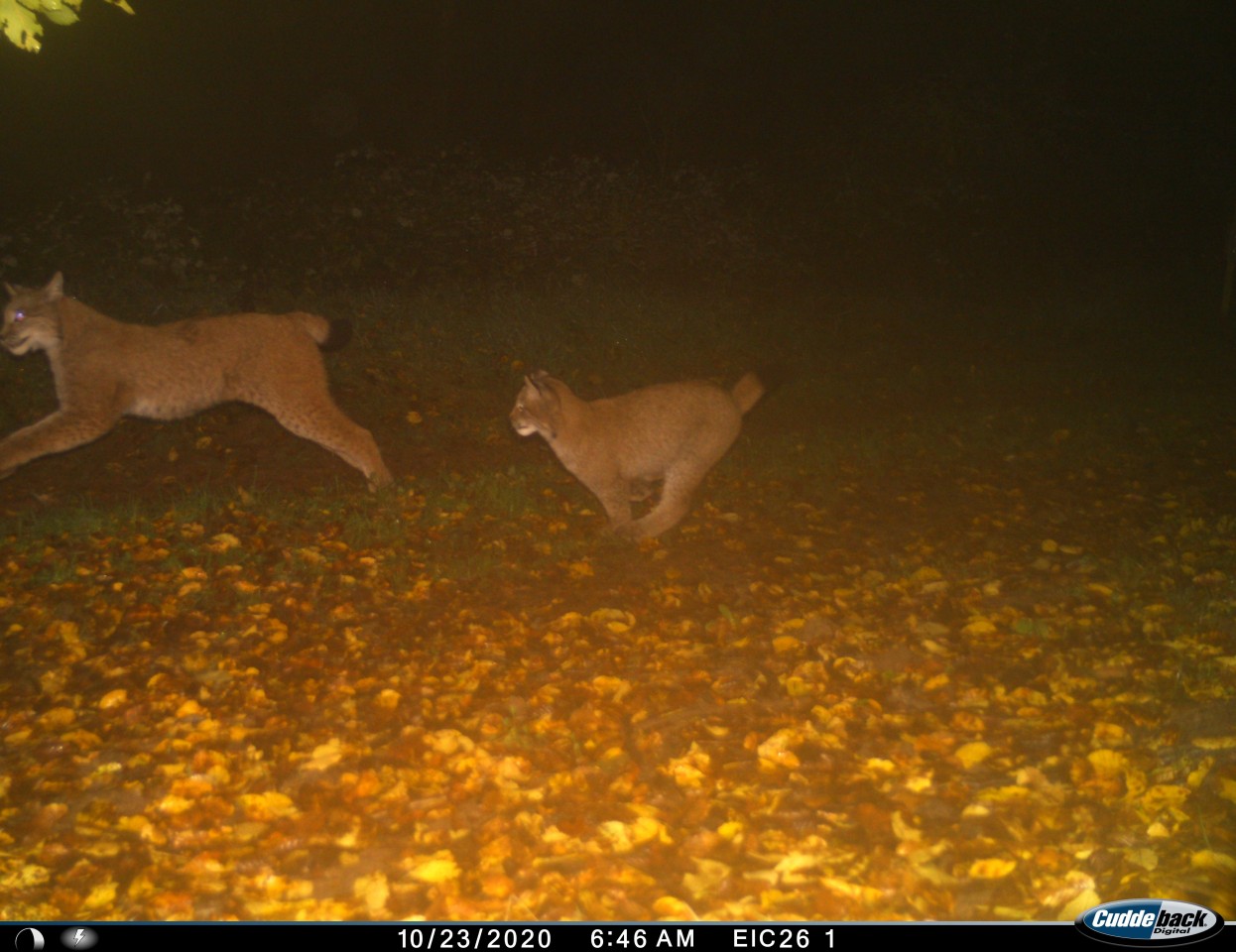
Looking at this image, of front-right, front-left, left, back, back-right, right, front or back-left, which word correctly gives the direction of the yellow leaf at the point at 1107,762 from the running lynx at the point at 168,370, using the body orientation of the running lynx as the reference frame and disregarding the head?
back-left

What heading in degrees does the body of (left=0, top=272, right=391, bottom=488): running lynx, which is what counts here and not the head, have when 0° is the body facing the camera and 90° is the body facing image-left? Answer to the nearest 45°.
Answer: approximately 90°

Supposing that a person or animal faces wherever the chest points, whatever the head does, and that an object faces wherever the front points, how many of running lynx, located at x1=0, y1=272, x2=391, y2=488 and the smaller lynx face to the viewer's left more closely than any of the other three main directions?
2

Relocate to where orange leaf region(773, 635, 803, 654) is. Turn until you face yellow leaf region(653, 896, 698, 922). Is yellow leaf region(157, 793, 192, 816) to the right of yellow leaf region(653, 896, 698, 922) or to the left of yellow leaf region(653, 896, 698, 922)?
right

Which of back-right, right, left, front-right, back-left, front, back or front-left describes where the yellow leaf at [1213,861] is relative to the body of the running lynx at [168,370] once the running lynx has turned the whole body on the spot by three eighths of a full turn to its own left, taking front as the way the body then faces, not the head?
front

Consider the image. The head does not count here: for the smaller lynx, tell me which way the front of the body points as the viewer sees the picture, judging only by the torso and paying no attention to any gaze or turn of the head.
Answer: to the viewer's left
